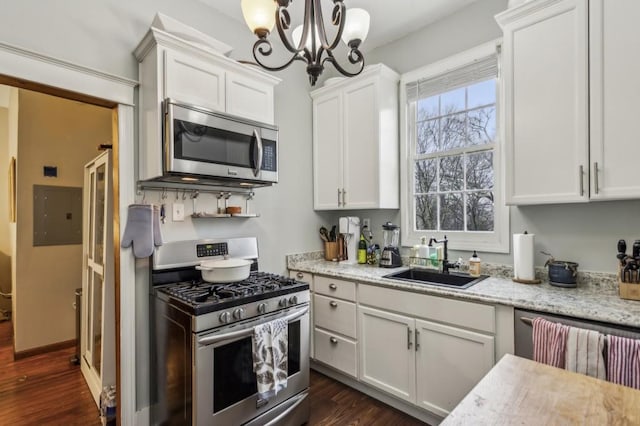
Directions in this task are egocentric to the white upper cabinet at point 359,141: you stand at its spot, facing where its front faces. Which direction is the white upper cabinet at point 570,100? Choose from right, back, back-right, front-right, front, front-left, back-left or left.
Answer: left

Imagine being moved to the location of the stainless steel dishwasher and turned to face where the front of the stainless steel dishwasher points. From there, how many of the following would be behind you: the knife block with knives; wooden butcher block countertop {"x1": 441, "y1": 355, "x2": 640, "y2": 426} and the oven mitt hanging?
1

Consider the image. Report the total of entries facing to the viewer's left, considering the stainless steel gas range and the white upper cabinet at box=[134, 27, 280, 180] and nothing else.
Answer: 0

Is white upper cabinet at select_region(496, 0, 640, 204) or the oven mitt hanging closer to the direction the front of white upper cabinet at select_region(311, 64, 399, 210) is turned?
the oven mitt hanging

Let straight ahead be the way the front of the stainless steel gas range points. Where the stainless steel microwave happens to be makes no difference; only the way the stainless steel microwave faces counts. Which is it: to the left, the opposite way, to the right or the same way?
the same way

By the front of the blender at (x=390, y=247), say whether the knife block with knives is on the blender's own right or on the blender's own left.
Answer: on the blender's own left

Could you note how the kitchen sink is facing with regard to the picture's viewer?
facing the viewer and to the left of the viewer

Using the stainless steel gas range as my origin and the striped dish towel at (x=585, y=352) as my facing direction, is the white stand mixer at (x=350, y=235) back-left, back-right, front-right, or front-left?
front-left

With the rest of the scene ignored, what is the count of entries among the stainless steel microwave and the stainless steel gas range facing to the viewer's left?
0

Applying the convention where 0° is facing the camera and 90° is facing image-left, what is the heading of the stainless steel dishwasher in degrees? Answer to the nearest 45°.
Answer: approximately 45°

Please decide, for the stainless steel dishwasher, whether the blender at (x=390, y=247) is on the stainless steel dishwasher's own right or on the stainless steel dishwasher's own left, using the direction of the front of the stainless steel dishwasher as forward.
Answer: on the stainless steel dishwasher's own right

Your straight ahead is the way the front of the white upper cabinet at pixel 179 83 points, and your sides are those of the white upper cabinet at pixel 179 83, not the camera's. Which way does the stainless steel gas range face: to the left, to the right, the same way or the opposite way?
the same way

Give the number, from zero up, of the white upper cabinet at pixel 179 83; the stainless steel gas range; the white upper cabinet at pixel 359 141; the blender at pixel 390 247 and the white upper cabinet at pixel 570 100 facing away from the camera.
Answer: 0

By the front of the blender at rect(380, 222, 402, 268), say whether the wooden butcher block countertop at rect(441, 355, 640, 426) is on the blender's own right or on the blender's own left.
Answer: on the blender's own left

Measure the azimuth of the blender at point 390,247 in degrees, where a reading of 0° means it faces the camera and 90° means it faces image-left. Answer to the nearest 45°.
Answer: approximately 45°

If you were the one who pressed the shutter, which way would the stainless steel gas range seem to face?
facing the viewer and to the right of the viewer

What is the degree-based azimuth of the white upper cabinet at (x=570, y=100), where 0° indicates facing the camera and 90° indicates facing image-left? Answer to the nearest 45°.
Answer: approximately 45°
